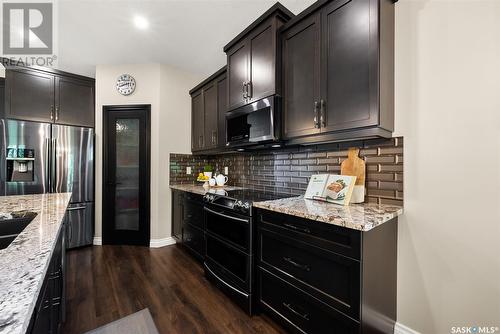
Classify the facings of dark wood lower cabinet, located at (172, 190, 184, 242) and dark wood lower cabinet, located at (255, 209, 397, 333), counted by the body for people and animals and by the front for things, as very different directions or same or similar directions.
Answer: same or similar directions

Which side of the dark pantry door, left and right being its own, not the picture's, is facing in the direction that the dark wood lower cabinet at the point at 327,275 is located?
front

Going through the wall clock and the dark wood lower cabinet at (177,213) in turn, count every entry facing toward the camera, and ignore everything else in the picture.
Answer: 1

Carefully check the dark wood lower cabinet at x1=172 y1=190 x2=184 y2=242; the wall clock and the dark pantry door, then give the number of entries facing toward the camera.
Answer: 2

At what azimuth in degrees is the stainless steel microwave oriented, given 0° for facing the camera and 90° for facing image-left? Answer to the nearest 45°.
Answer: approximately 45°

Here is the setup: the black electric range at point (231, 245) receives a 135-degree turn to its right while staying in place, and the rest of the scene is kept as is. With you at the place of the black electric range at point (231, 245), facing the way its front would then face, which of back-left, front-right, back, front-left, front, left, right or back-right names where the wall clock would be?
front-left

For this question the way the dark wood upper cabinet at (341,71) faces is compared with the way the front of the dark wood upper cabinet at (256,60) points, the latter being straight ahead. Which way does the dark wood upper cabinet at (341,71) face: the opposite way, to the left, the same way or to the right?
the same way

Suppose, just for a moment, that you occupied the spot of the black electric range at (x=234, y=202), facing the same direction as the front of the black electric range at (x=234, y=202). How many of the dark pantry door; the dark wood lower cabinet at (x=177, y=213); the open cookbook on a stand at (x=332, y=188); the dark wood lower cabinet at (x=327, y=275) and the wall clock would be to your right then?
3

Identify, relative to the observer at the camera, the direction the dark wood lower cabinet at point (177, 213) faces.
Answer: facing to the left of the viewer

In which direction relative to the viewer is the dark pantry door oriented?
toward the camera

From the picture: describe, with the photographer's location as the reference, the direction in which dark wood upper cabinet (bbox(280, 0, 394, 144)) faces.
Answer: facing the viewer and to the left of the viewer

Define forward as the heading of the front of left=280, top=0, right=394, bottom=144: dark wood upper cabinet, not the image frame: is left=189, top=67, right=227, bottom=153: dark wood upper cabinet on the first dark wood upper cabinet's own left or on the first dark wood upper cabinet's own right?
on the first dark wood upper cabinet's own right

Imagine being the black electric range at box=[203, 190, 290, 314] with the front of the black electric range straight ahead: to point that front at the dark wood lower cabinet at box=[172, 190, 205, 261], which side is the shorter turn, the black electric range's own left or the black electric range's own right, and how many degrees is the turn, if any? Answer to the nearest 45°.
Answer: approximately 90° to the black electric range's own right
